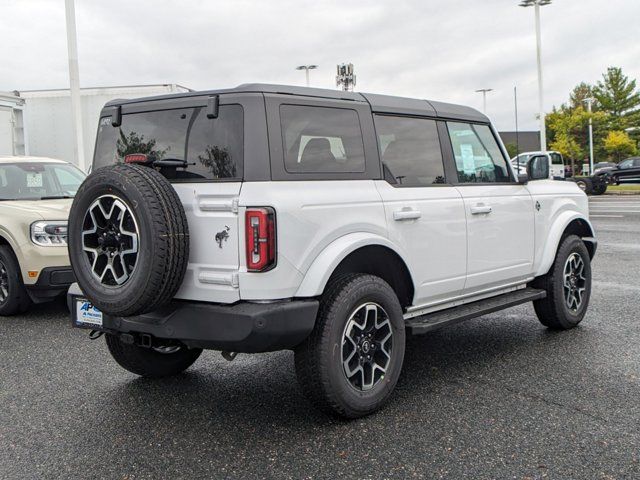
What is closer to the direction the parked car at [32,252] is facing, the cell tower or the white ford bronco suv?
the white ford bronco suv

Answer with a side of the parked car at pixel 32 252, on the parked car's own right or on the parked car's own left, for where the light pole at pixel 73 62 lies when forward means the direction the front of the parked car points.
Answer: on the parked car's own left

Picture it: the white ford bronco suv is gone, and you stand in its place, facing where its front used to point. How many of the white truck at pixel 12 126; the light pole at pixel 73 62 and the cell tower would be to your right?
0

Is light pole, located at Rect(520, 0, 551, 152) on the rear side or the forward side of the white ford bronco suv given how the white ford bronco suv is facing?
on the forward side

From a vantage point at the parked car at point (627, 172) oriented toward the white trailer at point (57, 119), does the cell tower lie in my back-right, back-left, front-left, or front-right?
back-right

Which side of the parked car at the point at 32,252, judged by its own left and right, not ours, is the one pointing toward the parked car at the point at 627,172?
left

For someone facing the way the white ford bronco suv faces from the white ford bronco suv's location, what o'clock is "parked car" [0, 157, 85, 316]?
The parked car is roughly at 9 o'clock from the white ford bronco suv.

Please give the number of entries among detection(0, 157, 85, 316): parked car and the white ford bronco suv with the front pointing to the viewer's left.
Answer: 0

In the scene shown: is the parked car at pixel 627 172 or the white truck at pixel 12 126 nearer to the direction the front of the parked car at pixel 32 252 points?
the parked car

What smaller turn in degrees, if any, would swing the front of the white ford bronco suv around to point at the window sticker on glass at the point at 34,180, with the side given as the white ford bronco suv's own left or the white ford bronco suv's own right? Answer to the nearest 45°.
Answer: approximately 90° to the white ford bronco suv's own left

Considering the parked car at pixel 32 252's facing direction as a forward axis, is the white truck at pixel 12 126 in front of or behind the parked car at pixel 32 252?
behind

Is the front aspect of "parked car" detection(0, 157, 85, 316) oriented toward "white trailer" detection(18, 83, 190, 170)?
no

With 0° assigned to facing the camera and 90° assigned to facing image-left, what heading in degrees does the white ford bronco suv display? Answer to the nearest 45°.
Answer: approximately 225°

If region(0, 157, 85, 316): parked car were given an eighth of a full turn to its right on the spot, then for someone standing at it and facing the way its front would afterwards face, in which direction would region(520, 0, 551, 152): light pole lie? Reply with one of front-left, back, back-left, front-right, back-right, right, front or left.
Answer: back-left

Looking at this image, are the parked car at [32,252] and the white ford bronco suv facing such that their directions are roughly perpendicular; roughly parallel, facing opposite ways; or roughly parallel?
roughly perpendicular
